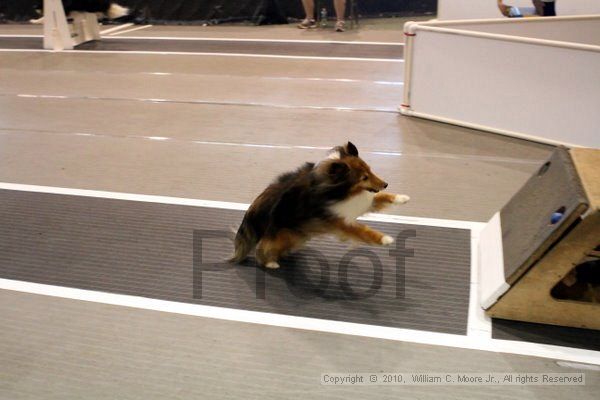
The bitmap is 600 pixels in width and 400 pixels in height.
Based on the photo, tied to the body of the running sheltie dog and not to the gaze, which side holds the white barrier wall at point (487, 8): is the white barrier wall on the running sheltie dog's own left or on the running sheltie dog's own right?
on the running sheltie dog's own left

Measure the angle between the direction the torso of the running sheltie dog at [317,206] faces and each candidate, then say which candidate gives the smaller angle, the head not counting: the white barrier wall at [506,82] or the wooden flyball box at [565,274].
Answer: the wooden flyball box

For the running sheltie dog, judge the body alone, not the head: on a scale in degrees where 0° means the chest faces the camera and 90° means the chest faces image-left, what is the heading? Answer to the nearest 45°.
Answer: approximately 270°

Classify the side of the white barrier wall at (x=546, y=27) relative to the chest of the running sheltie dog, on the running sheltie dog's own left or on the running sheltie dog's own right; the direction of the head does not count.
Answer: on the running sheltie dog's own left

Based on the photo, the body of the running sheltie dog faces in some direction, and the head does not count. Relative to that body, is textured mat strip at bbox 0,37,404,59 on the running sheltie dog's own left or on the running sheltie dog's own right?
on the running sheltie dog's own left
